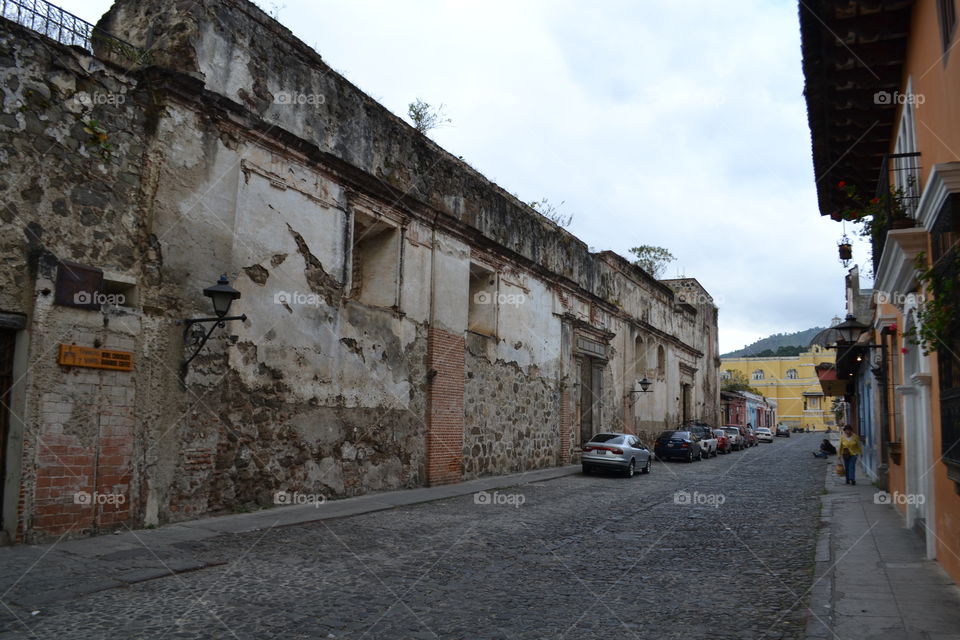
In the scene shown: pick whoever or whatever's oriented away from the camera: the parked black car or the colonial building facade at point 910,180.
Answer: the parked black car

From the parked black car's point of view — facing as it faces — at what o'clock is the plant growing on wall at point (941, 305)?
The plant growing on wall is roughly at 6 o'clock from the parked black car.

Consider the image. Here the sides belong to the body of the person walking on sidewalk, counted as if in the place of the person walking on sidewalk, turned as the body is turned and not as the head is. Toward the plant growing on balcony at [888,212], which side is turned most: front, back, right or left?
front

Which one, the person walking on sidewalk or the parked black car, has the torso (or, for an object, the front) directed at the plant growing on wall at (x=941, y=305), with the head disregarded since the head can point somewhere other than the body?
the person walking on sidewalk

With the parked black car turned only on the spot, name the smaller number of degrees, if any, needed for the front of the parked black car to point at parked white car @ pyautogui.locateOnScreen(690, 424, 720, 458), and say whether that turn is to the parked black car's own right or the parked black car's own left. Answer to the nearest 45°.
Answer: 0° — it already faces it

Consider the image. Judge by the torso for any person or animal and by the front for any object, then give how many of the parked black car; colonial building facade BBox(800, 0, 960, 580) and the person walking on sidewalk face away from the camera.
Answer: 1

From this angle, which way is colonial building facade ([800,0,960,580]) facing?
to the viewer's left

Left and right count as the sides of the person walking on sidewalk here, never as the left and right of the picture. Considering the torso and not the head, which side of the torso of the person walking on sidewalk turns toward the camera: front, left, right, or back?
front

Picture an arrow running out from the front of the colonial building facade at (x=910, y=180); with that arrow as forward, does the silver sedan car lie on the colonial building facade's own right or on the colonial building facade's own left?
on the colonial building facade's own right

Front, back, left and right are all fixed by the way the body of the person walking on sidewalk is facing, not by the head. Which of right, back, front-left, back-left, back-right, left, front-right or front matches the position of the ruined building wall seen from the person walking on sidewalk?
front-right

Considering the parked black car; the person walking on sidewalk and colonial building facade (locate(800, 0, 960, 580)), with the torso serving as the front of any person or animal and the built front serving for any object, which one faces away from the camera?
the parked black car

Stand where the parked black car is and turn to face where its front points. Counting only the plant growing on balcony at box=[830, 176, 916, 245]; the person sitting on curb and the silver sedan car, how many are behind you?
2

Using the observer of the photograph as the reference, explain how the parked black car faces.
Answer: facing away from the viewer

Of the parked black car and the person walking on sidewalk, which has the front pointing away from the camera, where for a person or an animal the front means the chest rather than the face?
the parked black car

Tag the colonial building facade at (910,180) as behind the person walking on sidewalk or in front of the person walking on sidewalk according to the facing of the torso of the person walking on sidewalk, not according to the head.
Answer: in front

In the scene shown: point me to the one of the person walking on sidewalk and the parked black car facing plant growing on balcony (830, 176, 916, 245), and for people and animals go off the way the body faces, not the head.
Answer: the person walking on sidewalk

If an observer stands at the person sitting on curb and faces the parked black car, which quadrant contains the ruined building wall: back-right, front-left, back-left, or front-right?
front-left

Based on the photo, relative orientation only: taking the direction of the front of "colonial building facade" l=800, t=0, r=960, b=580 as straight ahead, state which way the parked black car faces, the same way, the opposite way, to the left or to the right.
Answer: to the right

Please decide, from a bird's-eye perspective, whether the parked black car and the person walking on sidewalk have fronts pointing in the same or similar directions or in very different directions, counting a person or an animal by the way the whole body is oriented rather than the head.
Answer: very different directions
